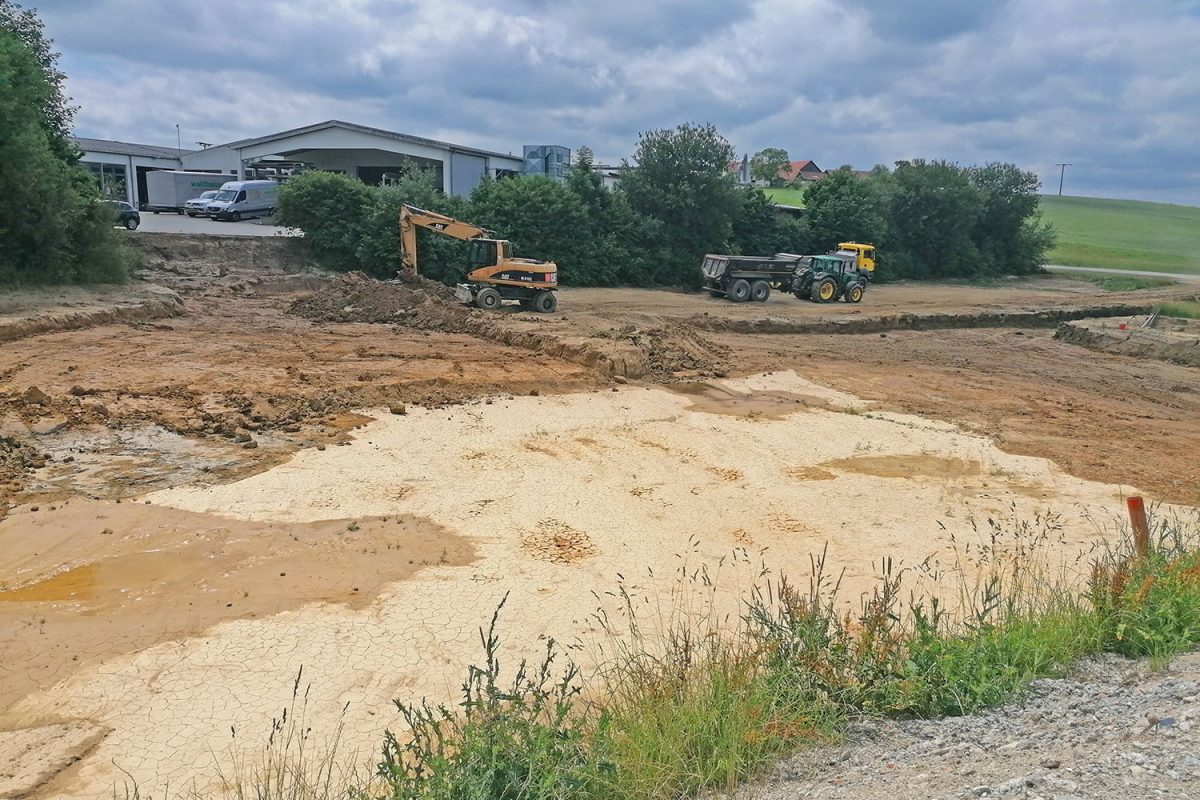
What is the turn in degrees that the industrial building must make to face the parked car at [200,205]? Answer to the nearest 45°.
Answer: approximately 90° to its right

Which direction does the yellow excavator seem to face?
to the viewer's left

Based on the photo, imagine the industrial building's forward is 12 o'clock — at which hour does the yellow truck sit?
The yellow truck is roughly at 10 o'clock from the industrial building.

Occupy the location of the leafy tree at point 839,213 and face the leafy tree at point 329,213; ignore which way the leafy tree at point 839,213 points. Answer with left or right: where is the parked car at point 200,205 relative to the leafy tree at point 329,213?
right

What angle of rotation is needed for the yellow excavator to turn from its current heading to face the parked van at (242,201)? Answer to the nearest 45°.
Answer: approximately 45° to its right

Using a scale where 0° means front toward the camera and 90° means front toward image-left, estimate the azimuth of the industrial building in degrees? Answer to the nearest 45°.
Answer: approximately 0°

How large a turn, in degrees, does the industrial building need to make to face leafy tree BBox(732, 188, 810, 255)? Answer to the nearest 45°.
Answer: approximately 45° to its left

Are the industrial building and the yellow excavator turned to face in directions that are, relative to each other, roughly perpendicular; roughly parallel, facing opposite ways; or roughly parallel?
roughly perpendicular

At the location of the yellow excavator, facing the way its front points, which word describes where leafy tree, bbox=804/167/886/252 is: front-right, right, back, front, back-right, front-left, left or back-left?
back-right

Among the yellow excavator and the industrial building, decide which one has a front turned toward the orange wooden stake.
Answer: the industrial building
